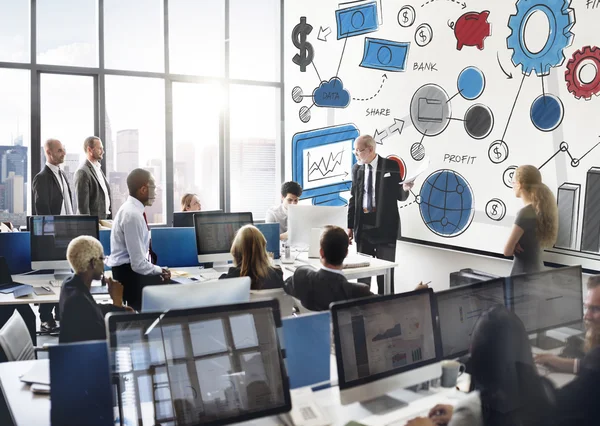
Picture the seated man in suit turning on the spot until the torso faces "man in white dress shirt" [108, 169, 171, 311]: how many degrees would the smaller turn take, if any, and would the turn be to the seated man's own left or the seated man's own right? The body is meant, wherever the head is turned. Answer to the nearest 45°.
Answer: approximately 45° to the seated man's own left

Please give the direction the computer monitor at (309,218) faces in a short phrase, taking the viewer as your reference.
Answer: facing away from the viewer

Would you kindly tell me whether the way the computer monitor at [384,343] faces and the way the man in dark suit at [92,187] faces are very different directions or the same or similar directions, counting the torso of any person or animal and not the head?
same or similar directions

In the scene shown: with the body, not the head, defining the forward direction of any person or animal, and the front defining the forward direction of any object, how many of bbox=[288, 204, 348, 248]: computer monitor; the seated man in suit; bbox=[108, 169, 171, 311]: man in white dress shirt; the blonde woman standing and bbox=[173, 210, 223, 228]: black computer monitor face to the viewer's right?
1

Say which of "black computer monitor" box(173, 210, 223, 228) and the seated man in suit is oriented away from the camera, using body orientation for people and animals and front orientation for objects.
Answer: the seated man in suit

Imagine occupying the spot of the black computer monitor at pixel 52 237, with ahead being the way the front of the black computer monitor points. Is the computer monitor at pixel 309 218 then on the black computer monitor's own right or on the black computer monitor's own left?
on the black computer monitor's own left

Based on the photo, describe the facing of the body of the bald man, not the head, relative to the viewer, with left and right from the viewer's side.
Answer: facing the viewer and to the right of the viewer

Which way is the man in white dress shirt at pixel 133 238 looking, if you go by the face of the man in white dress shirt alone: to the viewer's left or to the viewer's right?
to the viewer's right

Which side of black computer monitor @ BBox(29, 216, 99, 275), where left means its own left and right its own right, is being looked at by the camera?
front

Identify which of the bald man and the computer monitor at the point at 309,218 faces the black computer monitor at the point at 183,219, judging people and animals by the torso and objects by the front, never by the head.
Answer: the bald man

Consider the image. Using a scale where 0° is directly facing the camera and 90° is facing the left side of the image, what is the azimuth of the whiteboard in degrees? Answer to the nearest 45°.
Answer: approximately 45°

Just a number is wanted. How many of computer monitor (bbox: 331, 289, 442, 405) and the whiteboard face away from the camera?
0

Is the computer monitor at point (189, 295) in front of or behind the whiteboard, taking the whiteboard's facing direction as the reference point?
in front

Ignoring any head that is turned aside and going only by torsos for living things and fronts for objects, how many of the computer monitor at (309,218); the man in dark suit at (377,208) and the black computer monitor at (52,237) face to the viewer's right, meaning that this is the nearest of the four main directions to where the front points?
0

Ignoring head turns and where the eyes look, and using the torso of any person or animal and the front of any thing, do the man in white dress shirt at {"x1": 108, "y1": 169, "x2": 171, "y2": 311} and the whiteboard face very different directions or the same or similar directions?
very different directions

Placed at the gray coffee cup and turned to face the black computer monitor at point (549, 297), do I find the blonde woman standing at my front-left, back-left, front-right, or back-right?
front-left
